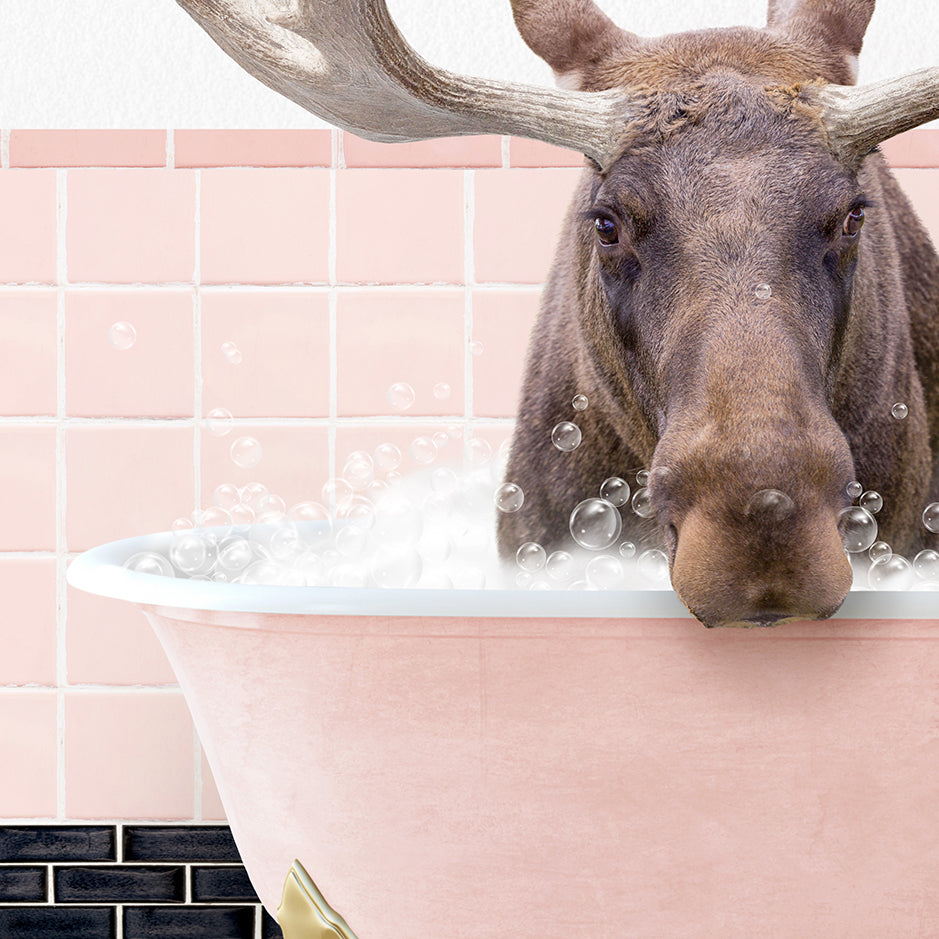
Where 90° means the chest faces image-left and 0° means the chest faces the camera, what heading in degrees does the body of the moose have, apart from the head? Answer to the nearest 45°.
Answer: approximately 0°
